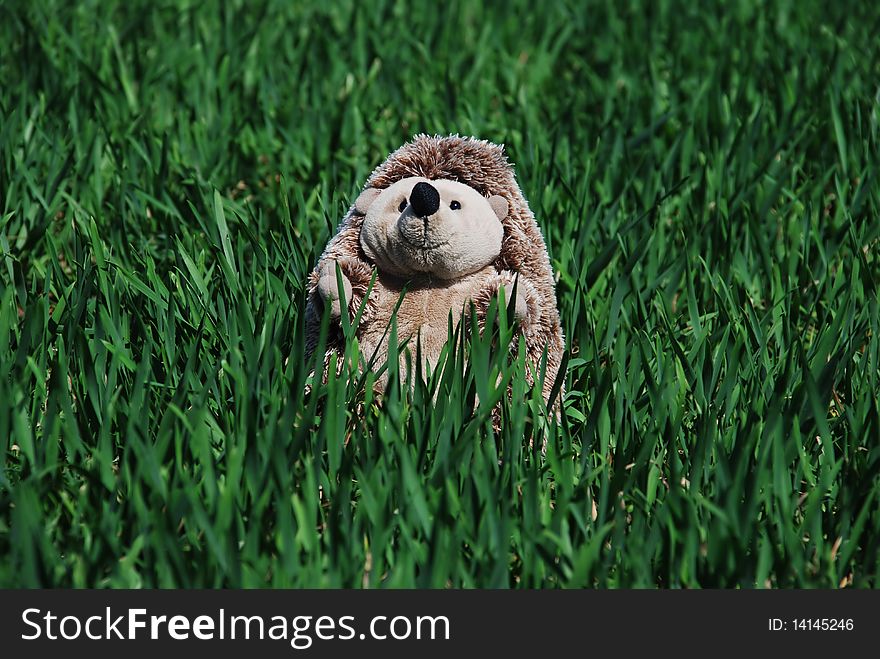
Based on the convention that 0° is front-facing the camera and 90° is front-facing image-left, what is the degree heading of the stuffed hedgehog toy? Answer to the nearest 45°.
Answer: approximately 0°
